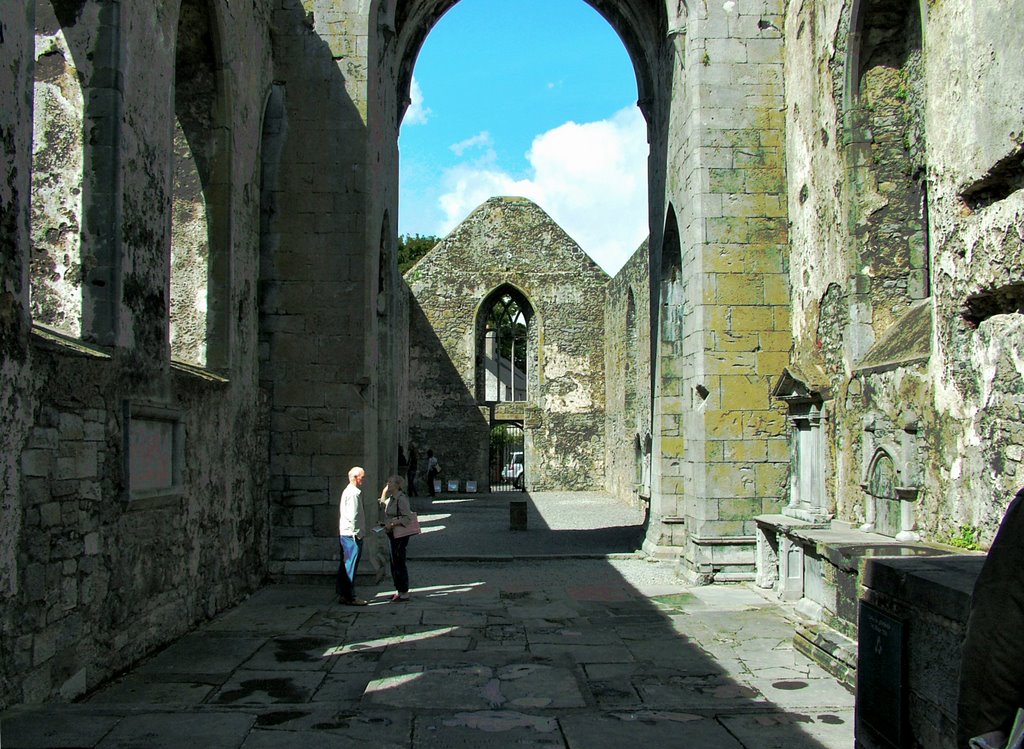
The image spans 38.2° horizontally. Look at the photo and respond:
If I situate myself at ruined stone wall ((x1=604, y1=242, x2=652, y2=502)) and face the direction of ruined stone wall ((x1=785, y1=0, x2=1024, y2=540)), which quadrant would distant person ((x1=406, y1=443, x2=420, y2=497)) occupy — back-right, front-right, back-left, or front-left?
back-right

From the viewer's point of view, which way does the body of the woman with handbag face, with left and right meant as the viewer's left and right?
facing to the left of the viewer

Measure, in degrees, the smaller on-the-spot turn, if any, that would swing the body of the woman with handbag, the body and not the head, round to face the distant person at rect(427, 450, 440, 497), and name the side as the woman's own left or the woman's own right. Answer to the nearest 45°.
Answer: approximately 90° to the woman's own right

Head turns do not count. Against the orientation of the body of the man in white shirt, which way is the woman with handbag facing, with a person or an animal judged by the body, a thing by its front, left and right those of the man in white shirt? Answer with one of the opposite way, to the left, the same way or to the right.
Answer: the opposite way

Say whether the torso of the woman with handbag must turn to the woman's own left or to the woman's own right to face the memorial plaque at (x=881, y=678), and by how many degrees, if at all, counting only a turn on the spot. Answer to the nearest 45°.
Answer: approximately 90° to the woman's own left

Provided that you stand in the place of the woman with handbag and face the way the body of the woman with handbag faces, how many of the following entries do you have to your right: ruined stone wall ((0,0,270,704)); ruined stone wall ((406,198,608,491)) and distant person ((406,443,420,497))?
2

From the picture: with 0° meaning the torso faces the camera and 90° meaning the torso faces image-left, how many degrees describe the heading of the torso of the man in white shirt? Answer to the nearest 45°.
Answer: approximately 270°

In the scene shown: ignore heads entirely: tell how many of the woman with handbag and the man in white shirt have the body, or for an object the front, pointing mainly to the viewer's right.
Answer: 1
